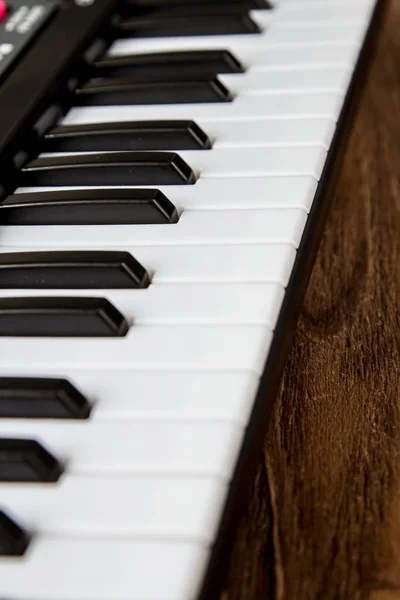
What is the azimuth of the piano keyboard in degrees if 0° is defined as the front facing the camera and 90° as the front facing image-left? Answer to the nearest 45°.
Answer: approximately 270°
